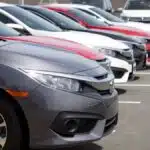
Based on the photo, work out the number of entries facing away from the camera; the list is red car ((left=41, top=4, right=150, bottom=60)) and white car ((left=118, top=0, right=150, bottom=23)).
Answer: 0

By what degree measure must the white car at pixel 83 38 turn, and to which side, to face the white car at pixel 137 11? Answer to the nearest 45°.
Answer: approximately 135° to its left

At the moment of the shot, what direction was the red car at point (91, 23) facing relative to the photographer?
facing the viewer and to the right of the viewer

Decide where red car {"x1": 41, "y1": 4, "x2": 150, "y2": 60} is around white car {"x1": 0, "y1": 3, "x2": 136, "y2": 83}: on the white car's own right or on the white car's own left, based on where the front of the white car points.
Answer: on the white car's own left

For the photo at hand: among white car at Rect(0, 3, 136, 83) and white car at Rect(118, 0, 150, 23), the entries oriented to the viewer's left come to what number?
0

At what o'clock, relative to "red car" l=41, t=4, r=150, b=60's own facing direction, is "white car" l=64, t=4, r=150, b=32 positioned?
The white car is roughly at 8 o'clock from the red car.

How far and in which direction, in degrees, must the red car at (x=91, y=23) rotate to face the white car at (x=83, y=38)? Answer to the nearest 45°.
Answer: approximately 45° to its right

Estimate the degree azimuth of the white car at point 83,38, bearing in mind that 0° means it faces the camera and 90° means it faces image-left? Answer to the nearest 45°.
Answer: approximately 315°
